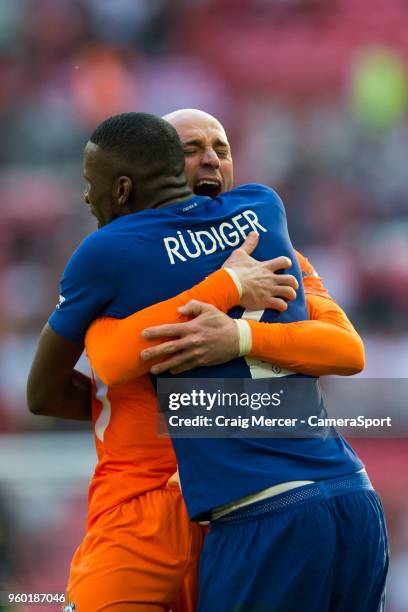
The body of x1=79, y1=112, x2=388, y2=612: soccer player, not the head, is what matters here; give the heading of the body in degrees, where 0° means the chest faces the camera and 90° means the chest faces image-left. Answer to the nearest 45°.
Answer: approximately 135°
